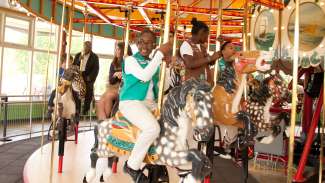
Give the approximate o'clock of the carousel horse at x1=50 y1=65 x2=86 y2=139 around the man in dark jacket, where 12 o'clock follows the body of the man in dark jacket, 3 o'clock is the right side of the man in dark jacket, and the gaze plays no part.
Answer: The carousel horse is roughly at 11 o'clock from the man in dark jacket.

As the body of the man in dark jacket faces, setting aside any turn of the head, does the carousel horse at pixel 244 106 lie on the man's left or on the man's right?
on the man's left

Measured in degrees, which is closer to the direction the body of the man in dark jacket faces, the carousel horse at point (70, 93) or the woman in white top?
the carousel horse

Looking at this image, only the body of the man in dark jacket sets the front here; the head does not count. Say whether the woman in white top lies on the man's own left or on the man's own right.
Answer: on the man's own left

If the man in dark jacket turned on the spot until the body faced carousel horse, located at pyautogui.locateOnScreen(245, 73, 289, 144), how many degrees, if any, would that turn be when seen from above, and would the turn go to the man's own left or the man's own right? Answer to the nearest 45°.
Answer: approximately 90° to the man's own left

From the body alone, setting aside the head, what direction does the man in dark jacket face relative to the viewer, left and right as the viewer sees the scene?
facing the viewer and to the left of the viewer
